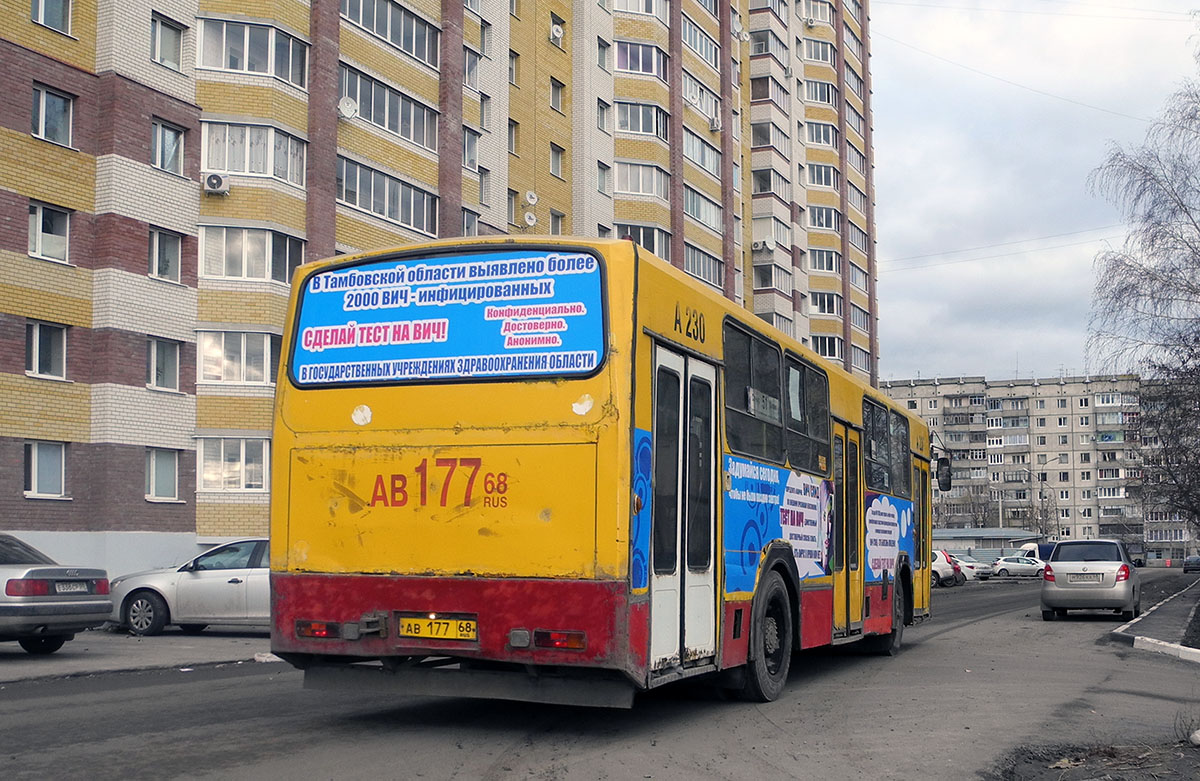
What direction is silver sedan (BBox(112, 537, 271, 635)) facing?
to the viewer's left

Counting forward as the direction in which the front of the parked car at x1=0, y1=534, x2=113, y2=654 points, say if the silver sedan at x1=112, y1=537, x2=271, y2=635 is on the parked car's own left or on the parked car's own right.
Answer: on the parked car's own right

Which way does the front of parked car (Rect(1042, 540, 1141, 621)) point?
away from the camera

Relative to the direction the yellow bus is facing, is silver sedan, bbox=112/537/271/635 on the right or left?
on its left

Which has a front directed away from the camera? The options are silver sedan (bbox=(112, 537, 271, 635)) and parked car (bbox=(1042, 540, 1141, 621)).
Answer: the parked car

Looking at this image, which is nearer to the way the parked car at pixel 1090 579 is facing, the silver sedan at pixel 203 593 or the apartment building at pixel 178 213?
the apartment building

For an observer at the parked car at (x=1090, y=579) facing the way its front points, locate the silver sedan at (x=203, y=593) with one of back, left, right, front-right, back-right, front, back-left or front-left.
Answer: back-left

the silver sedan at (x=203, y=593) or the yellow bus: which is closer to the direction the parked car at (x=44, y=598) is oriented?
the silver sedan

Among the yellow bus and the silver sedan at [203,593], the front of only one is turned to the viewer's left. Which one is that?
the silver sedan

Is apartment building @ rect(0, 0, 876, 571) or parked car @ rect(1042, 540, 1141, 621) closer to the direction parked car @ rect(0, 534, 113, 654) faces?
the apartment building

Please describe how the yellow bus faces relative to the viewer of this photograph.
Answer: facing away from the viewer and to the right of the viewer

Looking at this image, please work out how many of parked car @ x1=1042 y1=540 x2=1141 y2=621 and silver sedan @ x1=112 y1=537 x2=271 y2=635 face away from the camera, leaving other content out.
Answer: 1

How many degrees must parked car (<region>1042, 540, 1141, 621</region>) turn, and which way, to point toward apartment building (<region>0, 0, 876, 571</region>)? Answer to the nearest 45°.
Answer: approximately 90° to its left
